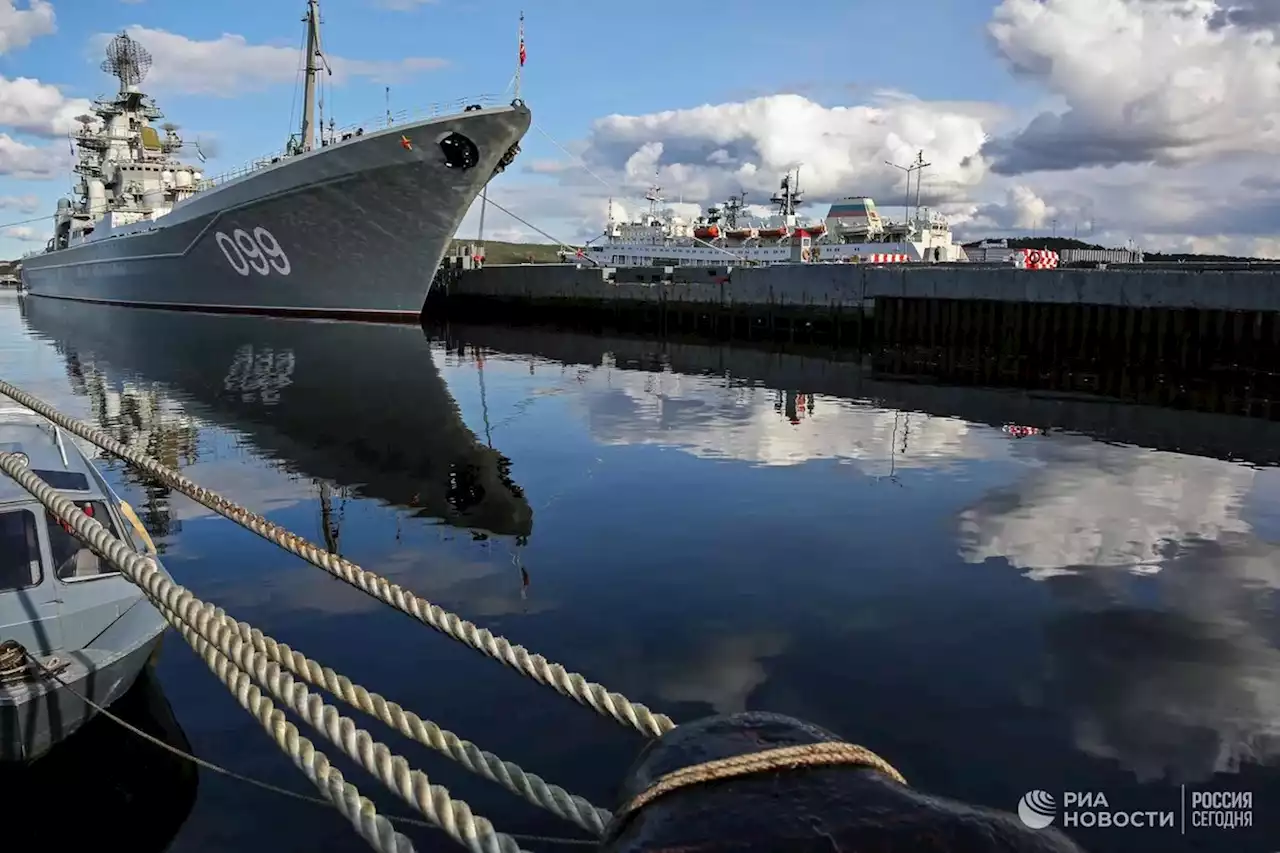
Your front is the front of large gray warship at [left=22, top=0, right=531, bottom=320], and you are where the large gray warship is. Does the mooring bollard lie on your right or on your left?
on your right

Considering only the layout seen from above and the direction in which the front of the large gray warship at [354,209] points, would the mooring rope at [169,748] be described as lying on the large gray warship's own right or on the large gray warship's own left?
on the large gray warship's own right

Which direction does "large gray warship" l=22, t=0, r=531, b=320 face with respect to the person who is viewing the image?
facing the viewer and to the right of the viewer

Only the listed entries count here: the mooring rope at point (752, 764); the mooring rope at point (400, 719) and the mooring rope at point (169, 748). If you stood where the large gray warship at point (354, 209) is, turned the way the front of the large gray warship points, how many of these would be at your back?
0

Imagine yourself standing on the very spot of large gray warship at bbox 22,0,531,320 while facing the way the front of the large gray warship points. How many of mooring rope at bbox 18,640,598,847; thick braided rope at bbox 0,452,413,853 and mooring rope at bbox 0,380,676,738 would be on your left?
0

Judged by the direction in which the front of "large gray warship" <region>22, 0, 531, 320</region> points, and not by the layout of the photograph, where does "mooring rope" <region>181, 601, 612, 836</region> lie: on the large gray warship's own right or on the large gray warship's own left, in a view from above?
on the large gray warship's own right

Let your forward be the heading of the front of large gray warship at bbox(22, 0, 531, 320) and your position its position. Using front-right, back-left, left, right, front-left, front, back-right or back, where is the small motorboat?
front-right

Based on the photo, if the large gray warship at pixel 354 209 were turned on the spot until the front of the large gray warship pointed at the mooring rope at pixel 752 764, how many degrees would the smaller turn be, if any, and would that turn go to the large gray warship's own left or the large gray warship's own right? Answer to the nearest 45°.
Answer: approximately 45° to the large gray warship's own right

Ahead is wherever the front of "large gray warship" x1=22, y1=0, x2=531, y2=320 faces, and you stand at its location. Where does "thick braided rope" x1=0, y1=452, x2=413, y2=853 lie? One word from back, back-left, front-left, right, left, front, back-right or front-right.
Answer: front-right

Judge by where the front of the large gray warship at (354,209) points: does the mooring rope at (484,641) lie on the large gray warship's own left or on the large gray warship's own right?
on the large gray warship's own right

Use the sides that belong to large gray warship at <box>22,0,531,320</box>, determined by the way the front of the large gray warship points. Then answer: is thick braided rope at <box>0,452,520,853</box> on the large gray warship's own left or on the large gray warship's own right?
on the large gray warship's own right
